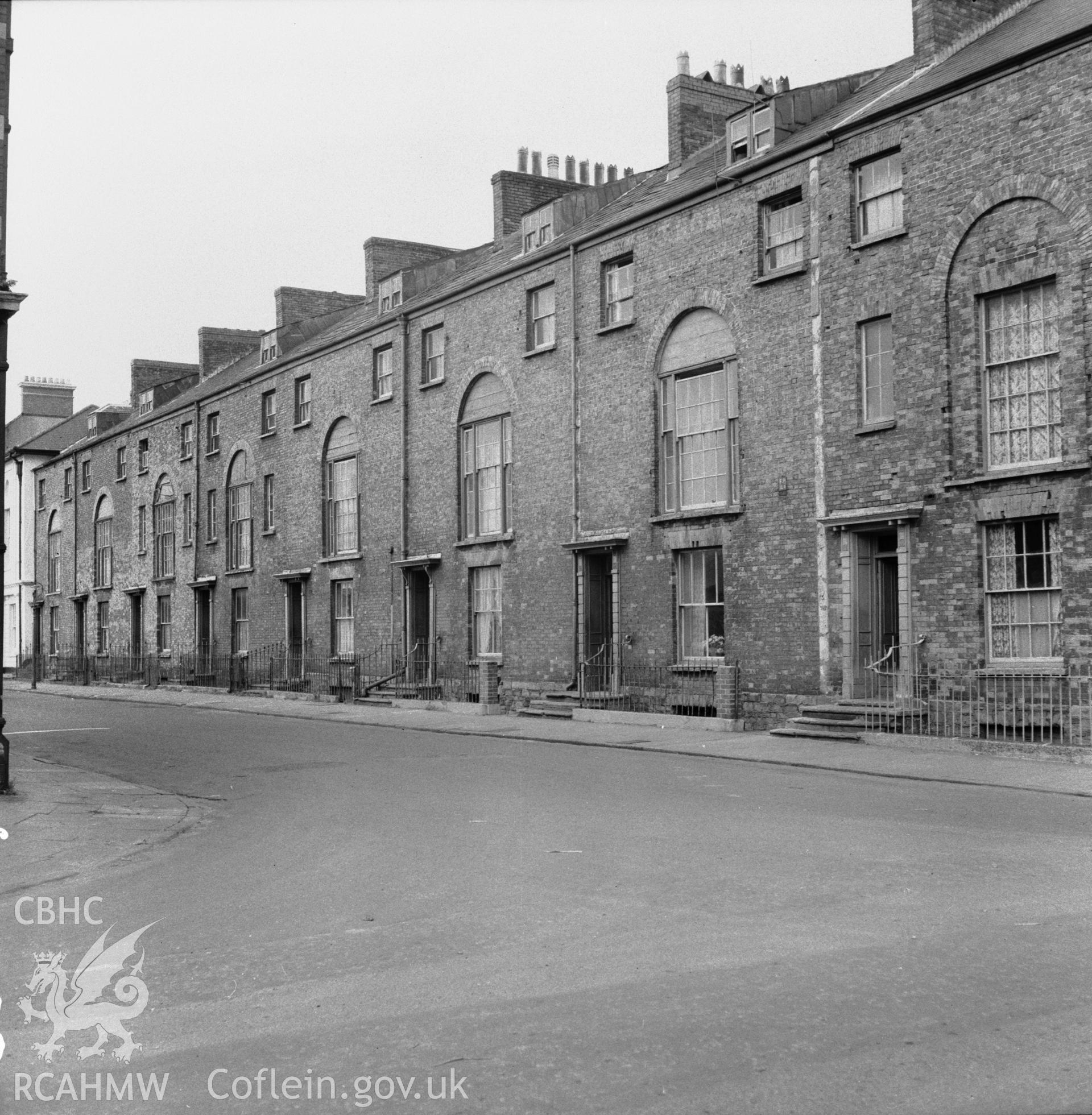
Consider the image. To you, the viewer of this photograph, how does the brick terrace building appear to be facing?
facing the viewer and to the left of the viewer

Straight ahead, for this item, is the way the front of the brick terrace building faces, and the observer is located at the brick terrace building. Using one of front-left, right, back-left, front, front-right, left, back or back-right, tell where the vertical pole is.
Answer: front

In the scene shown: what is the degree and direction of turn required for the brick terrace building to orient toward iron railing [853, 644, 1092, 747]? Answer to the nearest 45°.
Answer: approximately 90° to its left
